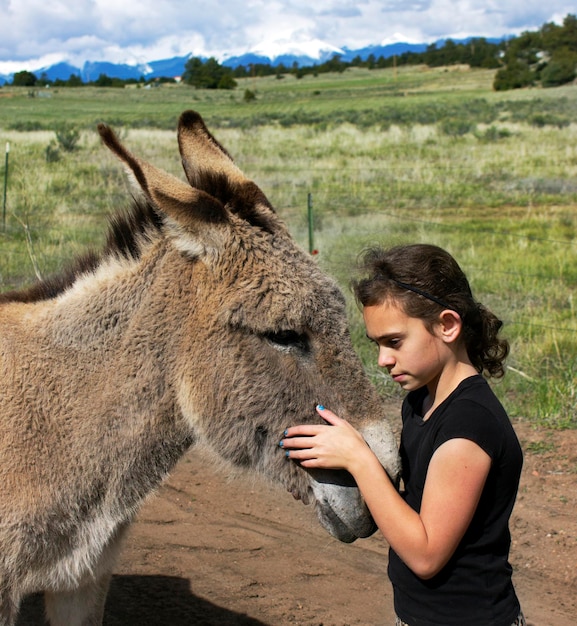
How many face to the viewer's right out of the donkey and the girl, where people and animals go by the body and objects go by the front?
1

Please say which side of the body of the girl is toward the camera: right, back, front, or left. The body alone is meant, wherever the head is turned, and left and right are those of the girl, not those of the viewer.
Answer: left

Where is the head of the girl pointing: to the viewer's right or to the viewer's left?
to the viewer's left

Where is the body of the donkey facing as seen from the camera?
to the viewer's right

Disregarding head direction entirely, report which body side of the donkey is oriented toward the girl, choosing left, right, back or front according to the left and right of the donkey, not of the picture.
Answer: front

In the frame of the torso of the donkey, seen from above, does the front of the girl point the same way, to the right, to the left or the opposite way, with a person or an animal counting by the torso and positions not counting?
the opposite way

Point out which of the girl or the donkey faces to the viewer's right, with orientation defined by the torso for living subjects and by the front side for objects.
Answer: the donkey
